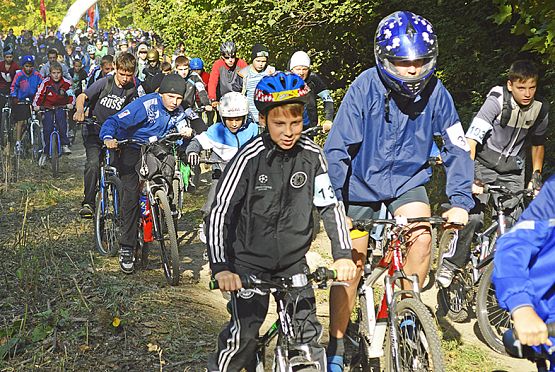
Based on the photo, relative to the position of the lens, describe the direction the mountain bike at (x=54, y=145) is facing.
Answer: facing the viewer

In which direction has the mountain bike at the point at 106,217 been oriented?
toward the camera

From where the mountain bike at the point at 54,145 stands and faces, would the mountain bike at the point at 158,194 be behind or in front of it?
in front

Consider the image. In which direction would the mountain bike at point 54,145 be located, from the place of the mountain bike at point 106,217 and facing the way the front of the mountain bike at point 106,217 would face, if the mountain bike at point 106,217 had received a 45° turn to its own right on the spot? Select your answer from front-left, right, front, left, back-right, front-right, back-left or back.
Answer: back-right

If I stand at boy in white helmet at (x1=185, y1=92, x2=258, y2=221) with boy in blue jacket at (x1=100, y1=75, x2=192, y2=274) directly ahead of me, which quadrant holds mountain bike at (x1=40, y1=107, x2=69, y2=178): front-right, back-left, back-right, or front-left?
front-right

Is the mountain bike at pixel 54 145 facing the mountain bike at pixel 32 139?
no

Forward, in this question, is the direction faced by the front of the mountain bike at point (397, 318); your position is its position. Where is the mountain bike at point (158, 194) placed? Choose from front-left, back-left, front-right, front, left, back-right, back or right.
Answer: back

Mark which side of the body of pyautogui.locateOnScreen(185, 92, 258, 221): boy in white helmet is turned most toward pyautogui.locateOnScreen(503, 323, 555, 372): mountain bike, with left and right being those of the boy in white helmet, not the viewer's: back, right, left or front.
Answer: front

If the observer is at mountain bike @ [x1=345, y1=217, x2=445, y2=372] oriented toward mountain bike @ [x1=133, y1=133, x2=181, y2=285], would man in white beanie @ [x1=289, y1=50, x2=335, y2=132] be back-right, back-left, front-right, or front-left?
front-right

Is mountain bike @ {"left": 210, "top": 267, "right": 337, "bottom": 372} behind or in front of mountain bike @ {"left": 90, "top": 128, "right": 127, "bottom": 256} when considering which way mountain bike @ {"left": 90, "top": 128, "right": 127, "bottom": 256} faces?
in front

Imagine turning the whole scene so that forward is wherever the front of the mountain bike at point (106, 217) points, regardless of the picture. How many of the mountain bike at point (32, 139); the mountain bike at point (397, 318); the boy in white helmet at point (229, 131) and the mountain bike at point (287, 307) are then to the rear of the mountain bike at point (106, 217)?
1

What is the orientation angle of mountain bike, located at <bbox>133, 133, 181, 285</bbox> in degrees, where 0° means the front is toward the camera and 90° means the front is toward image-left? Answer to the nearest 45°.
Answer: approximately 315°

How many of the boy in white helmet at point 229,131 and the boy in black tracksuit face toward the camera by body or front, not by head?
2

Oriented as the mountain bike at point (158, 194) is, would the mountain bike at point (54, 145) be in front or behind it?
behind

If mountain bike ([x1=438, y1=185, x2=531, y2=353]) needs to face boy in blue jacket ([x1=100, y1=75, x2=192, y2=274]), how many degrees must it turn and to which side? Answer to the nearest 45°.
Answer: approximately 135° to its right

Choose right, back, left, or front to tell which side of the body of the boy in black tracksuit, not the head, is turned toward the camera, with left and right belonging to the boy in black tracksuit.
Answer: front
